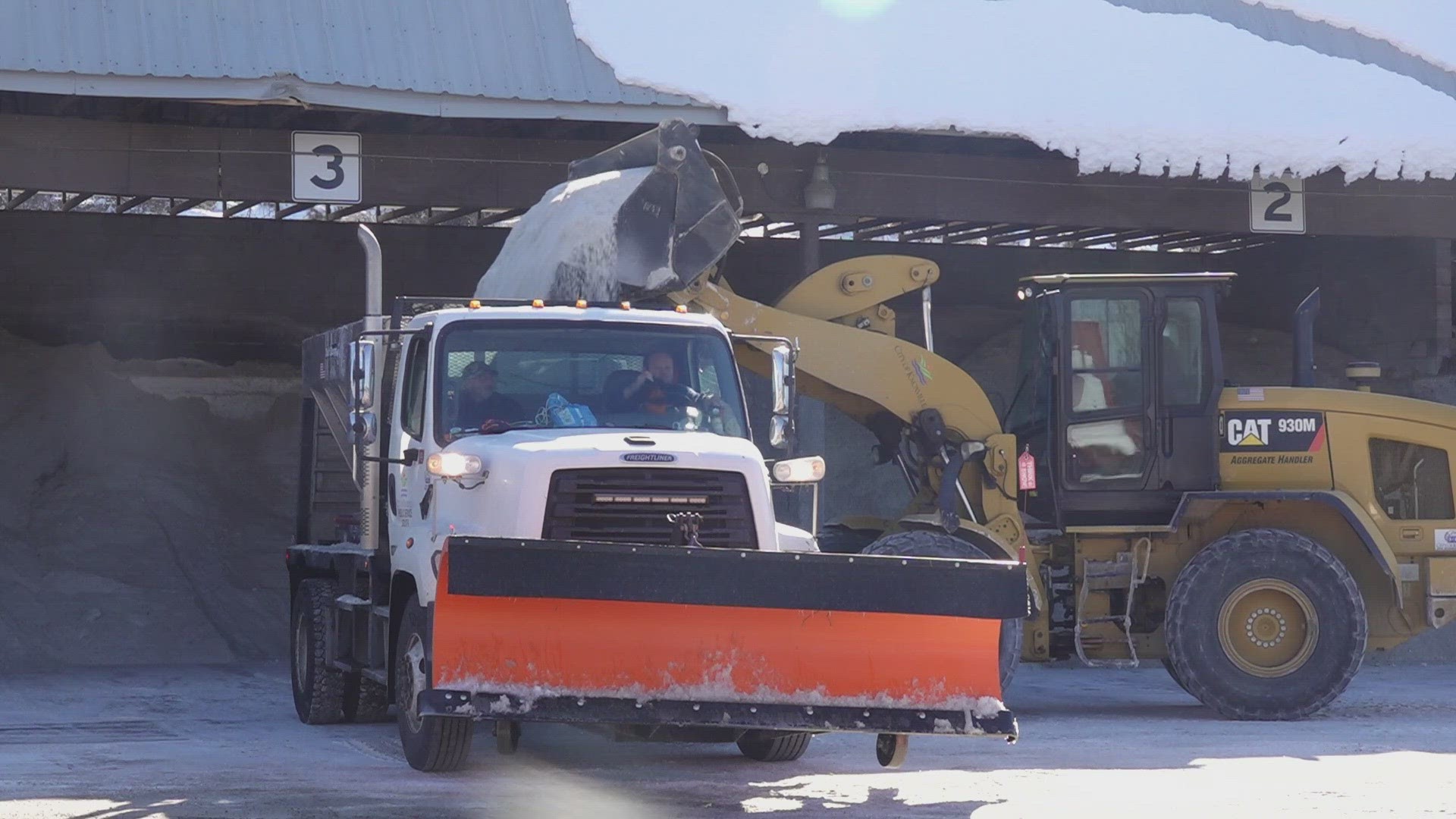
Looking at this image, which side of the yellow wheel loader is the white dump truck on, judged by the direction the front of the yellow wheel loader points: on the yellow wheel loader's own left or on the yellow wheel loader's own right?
on the yellow wheel loader's own left

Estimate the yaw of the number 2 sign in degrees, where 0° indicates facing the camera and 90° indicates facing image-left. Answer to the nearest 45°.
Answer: approximately 0°

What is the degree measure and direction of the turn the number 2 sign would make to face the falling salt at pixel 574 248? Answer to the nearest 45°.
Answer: approximately 45° to its right

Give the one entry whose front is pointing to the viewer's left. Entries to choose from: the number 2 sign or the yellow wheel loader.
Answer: the yellow wheel loader

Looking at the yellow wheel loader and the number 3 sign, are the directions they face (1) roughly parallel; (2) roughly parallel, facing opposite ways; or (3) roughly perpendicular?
roughly perpendicular

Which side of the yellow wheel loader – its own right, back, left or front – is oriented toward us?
left

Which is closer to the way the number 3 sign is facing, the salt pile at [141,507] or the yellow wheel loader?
the yellow wheel loader

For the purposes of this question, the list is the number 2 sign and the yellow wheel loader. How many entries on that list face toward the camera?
1

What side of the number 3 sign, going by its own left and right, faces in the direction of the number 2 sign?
left

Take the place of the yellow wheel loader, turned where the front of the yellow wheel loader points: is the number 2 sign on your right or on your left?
on your right

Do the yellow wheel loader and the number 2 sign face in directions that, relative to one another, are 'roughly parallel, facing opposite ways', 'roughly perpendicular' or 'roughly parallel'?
roughly perpendicular
